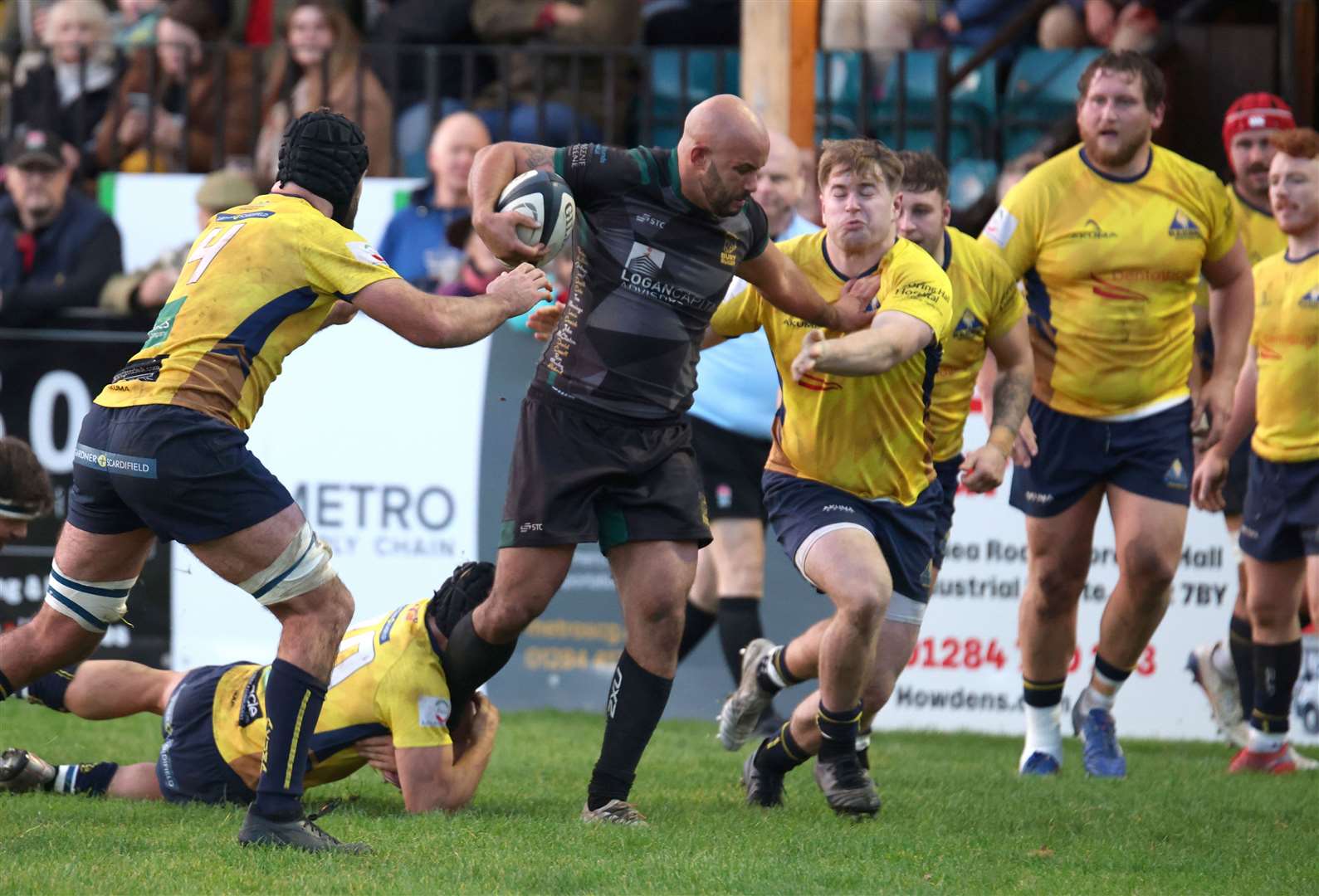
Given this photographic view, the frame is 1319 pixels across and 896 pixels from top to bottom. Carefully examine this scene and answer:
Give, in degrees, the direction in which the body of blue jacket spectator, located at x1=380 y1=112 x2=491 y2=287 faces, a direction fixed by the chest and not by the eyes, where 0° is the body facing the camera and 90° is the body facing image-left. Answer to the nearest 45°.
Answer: approximately 315°

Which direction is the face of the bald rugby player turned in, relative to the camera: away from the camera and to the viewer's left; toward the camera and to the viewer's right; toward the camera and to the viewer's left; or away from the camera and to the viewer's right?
toward the camera and to the viewer's right

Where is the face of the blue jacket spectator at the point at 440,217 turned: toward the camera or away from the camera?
toward the camera

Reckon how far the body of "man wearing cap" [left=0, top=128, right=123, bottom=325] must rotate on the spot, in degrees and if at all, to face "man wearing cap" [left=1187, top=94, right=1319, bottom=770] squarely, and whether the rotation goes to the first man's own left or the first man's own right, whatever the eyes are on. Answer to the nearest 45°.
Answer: approximately 45° to the first man's own left

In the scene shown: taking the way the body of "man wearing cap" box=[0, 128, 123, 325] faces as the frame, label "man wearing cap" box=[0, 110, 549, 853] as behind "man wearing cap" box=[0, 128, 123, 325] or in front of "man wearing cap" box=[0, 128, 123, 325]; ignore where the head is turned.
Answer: in front

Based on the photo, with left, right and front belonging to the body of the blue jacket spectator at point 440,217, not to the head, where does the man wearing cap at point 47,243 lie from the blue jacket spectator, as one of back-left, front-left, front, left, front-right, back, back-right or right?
back-right

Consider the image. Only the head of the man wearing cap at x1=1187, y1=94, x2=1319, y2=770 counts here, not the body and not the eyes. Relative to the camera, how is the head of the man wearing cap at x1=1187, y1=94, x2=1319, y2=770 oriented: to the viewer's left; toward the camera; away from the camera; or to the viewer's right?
toward the camera

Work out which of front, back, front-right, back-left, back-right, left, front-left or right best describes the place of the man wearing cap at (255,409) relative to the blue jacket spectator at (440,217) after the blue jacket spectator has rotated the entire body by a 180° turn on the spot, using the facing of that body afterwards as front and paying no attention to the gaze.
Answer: back-left

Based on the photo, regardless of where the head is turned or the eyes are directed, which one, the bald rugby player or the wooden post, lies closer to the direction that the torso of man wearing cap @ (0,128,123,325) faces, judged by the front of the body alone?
the bald rugby player

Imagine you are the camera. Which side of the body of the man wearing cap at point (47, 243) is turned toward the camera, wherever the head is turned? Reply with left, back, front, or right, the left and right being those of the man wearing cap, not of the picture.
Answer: front

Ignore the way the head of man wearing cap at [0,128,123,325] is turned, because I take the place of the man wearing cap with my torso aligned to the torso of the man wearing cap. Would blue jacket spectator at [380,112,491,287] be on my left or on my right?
on my left

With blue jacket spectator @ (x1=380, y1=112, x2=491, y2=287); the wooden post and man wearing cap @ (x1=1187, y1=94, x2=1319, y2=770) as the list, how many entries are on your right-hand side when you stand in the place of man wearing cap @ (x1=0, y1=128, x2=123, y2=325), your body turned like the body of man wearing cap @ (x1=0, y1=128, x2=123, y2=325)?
0

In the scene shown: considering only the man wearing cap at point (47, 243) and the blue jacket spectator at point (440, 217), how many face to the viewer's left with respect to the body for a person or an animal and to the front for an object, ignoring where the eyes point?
0
